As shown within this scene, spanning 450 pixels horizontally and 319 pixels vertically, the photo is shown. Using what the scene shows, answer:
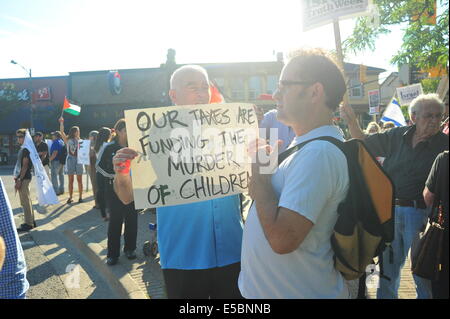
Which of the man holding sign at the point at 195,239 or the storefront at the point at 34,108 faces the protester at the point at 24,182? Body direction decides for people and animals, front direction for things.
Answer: the storefront

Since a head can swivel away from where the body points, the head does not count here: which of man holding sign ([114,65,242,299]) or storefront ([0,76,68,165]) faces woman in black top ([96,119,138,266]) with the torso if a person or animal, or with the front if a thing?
the storefront

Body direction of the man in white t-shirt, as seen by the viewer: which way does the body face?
to the viewer's left

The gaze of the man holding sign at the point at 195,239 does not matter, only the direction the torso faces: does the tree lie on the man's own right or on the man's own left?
on the man's own left

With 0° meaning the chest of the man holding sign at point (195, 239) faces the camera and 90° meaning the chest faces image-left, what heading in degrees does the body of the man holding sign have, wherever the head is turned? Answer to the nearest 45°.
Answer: approximately 315°

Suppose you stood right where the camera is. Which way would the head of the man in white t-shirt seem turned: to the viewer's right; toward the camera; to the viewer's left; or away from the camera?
to the viewer's left

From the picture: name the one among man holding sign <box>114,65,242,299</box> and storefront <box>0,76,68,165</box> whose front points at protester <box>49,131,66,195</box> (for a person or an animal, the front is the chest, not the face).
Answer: the storefront

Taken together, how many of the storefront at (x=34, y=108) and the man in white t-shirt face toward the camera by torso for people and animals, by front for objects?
1

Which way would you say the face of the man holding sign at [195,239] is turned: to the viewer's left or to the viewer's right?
to the viewer's right

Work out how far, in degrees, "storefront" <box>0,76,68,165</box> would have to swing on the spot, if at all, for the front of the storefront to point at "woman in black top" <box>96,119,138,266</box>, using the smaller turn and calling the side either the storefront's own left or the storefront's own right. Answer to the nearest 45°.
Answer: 0° — it already faces them

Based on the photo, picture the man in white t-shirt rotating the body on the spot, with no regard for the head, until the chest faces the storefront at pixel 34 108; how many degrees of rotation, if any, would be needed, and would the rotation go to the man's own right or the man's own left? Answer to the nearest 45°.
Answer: approximately 45° to the man's own right
